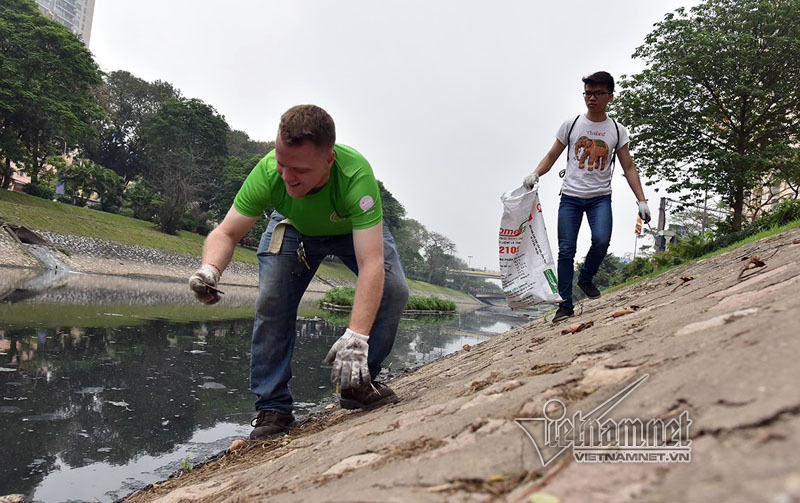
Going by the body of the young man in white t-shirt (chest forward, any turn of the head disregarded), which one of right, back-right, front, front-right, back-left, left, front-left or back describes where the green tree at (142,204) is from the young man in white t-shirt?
back-right

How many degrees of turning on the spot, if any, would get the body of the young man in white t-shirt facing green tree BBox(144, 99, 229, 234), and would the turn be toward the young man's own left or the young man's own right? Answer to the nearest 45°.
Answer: approximately 135° to the young man's own right

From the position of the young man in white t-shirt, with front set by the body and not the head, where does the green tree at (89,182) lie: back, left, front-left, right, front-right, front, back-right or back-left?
back-right

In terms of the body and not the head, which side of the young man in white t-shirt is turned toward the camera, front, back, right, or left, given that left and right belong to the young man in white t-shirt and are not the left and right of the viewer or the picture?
front

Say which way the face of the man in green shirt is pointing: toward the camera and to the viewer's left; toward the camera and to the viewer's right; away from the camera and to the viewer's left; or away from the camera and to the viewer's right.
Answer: toward the camera and to the viewer's left

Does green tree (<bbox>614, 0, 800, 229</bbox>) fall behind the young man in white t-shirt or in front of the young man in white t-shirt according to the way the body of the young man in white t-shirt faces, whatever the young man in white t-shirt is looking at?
behind

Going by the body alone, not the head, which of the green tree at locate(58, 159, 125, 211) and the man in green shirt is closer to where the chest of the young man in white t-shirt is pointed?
the man in green shirt

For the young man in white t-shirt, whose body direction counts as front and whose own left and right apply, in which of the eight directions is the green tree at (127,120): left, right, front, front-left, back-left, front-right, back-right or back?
back-right
